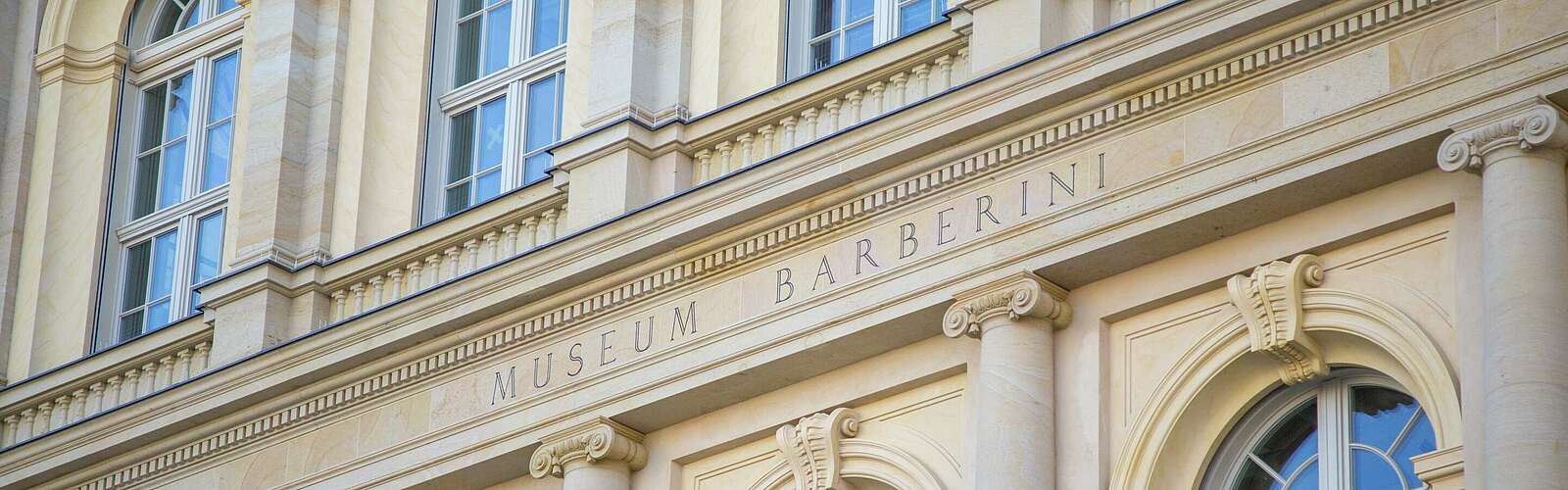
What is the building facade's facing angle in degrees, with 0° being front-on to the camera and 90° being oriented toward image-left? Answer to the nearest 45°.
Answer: approximately 45°
